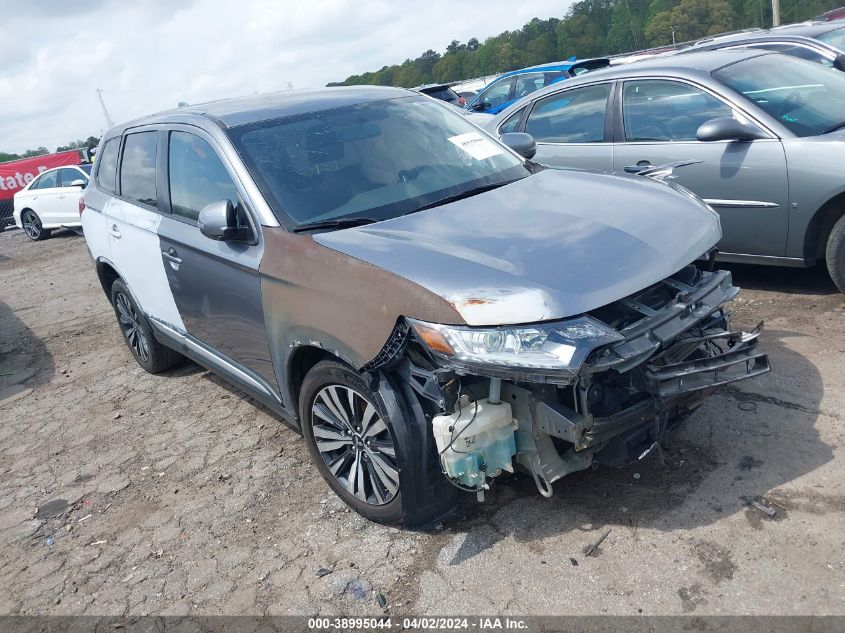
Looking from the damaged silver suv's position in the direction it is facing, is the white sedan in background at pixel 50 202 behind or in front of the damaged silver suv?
behind

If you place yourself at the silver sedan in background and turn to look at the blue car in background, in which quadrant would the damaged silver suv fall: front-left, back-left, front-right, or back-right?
back-left

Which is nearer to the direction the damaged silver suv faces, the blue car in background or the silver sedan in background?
the silver sedan in background

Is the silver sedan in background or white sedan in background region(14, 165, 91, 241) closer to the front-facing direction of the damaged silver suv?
the silver sedan in background

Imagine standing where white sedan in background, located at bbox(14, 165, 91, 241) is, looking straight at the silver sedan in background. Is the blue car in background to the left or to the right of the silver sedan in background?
left

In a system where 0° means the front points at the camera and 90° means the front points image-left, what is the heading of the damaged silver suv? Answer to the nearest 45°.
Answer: approximately 315°

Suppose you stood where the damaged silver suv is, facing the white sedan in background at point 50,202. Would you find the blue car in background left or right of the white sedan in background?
right

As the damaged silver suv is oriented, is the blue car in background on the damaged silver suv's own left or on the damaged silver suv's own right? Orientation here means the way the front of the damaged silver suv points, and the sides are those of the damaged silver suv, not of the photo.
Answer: on the damaged silver suv's own left

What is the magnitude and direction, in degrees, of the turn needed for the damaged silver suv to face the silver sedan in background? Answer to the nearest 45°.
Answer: approximately 90° to its left
